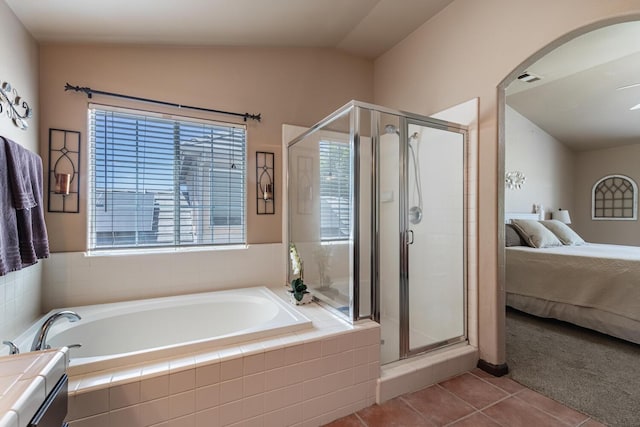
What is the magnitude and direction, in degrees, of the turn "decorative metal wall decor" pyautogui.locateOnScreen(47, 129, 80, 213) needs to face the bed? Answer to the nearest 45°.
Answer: approximately 45° to its left

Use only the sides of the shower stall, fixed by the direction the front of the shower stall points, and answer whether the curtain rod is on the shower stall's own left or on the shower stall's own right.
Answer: on the shower stall's own right

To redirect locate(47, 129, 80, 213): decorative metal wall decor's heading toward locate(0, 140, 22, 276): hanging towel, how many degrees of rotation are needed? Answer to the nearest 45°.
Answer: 0° — it already faces it

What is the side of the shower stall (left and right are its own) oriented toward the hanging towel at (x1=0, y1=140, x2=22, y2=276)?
right

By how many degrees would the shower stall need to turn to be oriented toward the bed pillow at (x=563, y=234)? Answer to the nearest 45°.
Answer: approximately 90° to its left

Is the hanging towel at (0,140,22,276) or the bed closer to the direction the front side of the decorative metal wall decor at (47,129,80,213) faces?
the hanging towel

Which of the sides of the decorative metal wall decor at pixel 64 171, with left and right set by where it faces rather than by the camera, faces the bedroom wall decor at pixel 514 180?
left

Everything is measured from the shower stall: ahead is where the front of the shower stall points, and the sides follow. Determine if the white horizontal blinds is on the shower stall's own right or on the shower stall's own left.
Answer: on the shower stall's own right

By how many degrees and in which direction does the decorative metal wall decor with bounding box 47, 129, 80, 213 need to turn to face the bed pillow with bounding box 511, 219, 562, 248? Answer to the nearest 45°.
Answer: approximately 90° to its left

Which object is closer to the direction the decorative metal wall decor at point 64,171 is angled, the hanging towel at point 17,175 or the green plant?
the hanging towel

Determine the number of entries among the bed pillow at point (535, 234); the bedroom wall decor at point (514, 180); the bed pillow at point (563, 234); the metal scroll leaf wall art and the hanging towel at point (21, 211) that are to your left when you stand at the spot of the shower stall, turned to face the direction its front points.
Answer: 3

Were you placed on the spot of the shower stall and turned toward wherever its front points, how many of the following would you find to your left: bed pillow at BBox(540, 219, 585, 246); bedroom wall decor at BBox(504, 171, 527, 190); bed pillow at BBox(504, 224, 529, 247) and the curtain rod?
3

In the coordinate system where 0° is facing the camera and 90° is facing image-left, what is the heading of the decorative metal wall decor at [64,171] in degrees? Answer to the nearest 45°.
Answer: approximately 0°

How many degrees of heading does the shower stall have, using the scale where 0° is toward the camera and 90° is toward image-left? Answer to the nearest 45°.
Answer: approximately 315°
